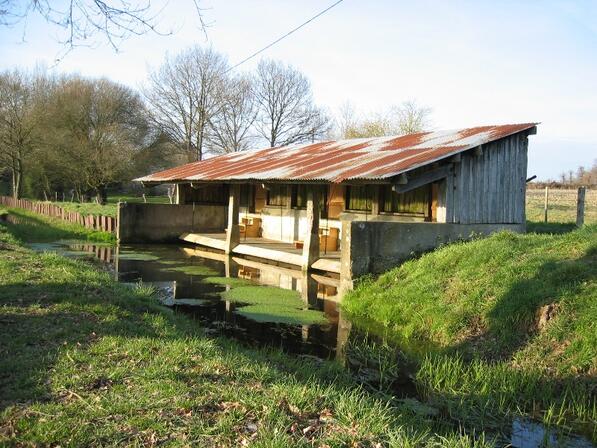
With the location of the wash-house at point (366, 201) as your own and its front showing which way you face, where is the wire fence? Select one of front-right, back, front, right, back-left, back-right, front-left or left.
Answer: back

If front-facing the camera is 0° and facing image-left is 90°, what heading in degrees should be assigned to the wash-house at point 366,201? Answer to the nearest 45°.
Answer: approximately 45°

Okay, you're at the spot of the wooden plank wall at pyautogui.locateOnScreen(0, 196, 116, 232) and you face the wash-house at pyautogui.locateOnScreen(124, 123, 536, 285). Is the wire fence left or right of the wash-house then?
left

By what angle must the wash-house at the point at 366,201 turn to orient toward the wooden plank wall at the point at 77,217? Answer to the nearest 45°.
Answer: approximately 90° to its right

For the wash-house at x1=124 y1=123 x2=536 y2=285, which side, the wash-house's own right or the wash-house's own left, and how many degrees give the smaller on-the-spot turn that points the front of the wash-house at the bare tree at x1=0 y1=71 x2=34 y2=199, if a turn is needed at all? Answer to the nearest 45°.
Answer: approximately 90° to the wash-house's own right

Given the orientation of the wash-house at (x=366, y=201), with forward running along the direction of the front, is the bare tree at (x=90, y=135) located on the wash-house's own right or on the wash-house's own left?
on the wash-house's own right

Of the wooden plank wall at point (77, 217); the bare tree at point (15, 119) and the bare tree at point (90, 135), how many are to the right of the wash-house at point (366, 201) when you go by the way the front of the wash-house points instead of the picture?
3
